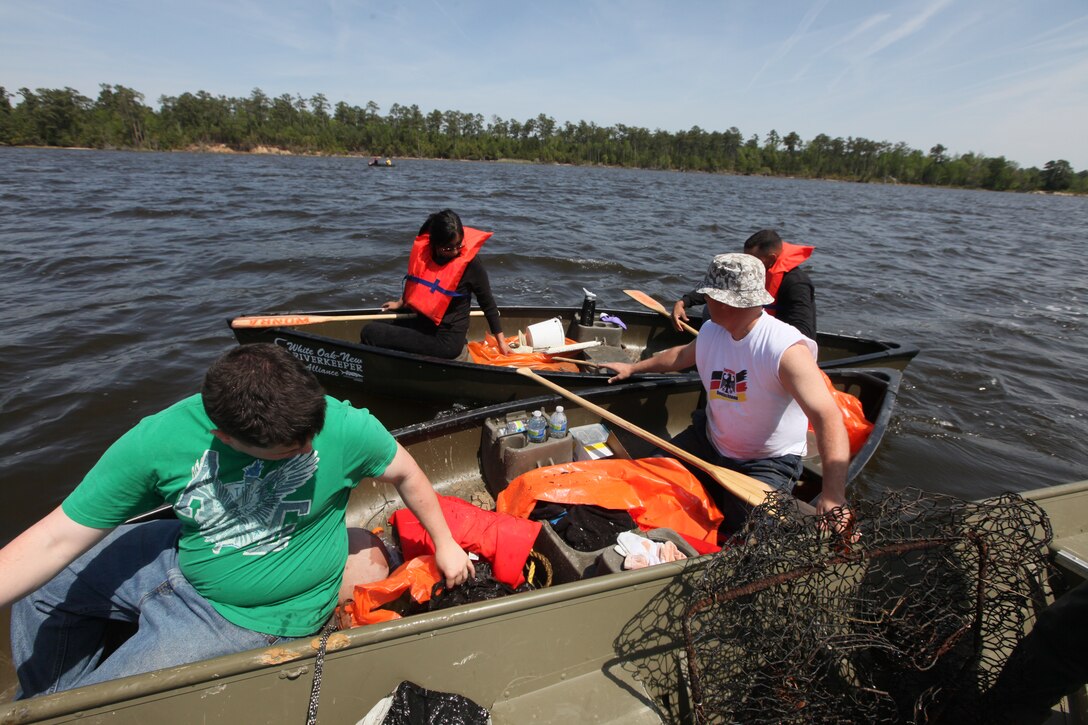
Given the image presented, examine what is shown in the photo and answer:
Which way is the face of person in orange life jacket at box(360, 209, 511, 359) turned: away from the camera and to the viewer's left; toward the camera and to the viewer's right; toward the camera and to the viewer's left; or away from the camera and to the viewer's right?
toward the camera and to the viewer's right

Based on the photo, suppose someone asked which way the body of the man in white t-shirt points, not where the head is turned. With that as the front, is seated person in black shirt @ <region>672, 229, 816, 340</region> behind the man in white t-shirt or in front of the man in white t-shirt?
behind

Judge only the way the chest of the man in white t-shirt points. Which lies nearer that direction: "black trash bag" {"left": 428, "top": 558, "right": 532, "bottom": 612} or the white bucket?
the black trash bag

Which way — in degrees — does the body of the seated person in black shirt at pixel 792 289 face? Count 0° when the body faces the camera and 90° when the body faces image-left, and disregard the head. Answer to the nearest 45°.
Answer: approximately 90°

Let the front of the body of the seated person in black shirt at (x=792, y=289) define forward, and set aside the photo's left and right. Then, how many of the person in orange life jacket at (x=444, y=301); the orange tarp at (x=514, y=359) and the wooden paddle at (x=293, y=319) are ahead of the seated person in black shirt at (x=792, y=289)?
3

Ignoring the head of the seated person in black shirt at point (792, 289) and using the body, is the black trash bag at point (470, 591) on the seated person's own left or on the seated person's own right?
on the seated person's own left

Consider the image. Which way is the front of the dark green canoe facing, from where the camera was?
facing to the left of the viewer

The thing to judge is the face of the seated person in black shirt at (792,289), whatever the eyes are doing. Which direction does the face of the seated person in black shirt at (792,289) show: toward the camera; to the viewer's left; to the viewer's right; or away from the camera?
to the viewer's left

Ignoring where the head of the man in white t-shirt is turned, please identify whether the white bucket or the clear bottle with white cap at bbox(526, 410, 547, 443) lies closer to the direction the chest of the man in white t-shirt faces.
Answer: the clear bottle with white cap

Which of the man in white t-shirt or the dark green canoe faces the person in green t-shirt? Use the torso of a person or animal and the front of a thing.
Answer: the man in white t-shirt

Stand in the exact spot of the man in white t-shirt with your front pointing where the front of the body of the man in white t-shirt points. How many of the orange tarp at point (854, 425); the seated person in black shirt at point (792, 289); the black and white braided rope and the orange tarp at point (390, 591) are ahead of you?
2
